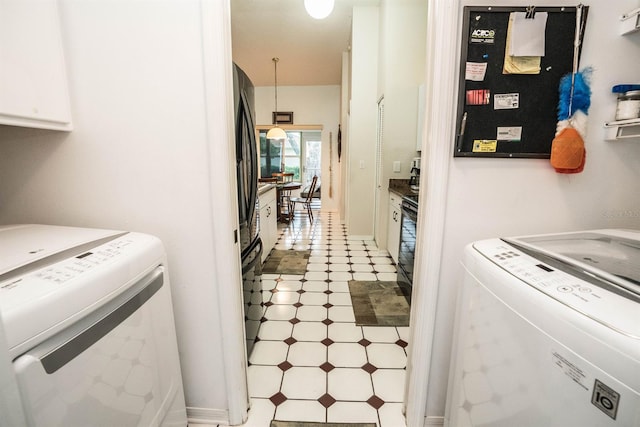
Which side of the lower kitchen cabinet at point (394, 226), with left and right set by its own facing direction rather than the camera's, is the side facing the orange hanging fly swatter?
left

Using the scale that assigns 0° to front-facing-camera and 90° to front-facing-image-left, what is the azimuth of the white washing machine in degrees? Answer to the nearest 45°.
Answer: approximately 45°

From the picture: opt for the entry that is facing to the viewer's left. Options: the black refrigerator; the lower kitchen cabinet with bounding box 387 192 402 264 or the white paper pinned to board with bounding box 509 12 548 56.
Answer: the lower kitchen cabinet

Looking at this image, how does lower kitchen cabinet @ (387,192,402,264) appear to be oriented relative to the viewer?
to the viewer's left

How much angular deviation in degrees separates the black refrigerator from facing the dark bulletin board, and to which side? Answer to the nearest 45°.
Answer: approximately 45° to its right

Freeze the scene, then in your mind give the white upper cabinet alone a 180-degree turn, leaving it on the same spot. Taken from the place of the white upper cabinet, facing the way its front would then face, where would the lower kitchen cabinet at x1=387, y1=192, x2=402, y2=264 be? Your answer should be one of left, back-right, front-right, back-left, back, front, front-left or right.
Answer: back-right

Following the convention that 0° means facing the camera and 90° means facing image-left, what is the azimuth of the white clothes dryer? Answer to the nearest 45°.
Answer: approximately 315°

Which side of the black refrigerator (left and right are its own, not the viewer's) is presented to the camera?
right
